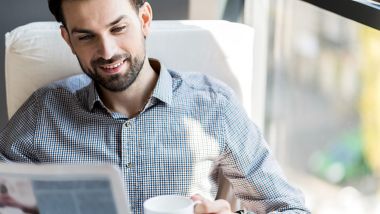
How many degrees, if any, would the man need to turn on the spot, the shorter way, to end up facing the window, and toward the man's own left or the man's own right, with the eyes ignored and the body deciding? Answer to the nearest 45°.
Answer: approximately 135° to the man's own left

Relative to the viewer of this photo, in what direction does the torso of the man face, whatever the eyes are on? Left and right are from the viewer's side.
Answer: facing the viewer
